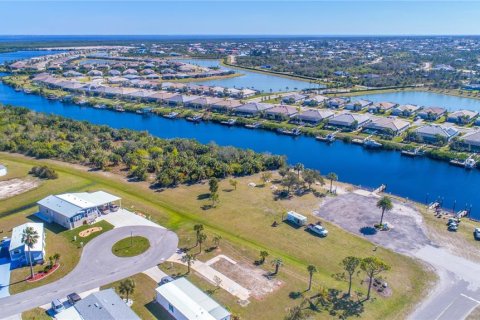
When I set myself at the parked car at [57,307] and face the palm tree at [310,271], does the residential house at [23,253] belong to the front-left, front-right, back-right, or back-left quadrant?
back-left

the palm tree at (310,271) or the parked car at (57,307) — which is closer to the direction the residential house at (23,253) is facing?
the parked car

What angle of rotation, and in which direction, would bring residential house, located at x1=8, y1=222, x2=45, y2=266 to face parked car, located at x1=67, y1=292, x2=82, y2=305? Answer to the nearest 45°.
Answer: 0° — it already faces it

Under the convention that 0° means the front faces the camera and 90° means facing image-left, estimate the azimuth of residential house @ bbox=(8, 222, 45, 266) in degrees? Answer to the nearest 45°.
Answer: approximately 0°

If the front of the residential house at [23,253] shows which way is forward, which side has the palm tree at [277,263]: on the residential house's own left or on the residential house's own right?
on the residential house's own left

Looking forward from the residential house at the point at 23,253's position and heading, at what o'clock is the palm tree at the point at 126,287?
The palm tree is roughly at 11 o'clock from the residential house.

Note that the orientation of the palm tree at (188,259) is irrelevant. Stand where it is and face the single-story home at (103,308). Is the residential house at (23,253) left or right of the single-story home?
right

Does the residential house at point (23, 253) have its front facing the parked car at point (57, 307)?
yes

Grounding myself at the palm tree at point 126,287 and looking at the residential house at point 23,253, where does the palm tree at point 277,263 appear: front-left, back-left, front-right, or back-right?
back-right

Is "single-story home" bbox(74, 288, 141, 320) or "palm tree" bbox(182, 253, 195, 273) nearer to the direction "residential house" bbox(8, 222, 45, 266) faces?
the single-story home

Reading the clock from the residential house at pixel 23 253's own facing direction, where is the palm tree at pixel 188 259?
The palm tree is roughly at 10 o'clock from the residential house.
